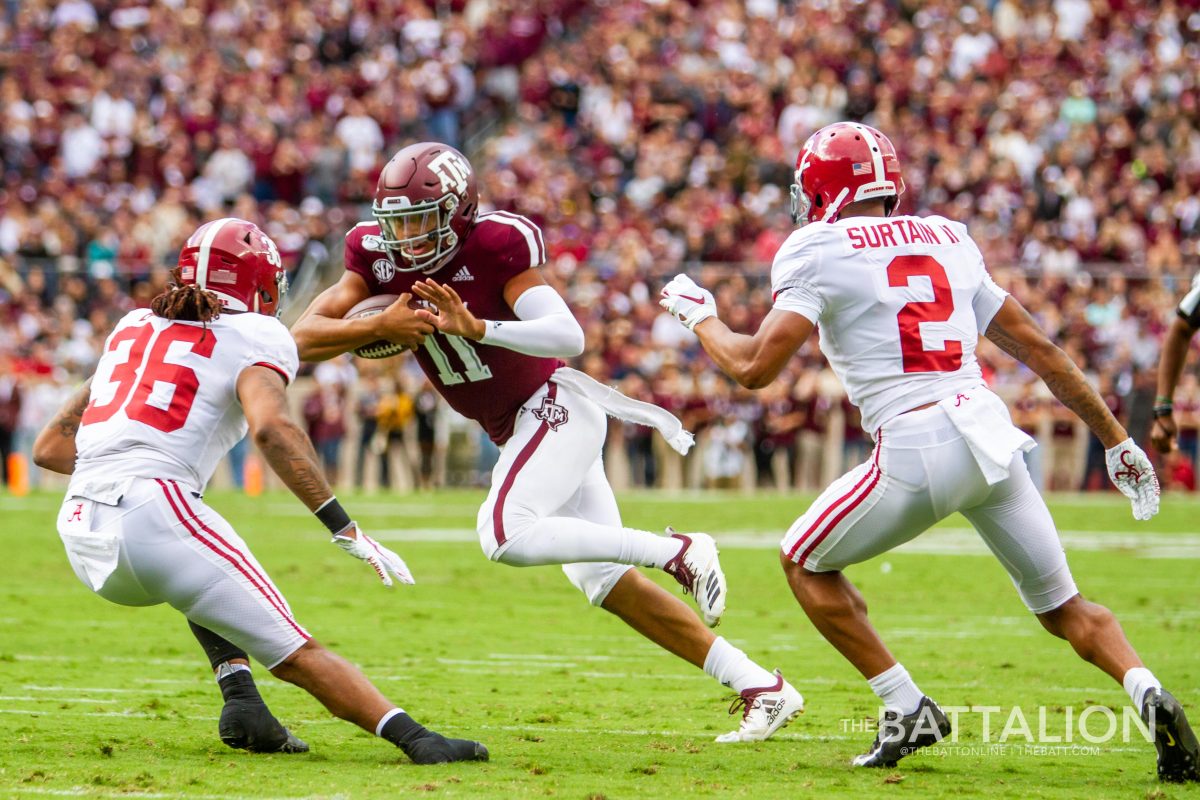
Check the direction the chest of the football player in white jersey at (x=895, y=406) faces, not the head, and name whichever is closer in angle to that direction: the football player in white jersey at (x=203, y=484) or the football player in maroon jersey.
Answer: the football player in maroon jersey

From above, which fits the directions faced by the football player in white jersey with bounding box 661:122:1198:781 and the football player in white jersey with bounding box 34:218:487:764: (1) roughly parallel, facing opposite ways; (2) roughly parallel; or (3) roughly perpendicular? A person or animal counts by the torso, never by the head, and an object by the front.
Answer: roughly perpendicular

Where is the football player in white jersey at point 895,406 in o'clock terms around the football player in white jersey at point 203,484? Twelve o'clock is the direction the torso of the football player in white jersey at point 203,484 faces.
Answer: the football player in white jersey at point 895,406 is roughly at 2 o'clock from the football player in white jersey at point 203,484.

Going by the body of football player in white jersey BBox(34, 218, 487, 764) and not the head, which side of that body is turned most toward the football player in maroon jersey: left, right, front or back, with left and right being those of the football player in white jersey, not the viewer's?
front

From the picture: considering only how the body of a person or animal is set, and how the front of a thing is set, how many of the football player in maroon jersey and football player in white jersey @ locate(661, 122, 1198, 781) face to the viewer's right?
0

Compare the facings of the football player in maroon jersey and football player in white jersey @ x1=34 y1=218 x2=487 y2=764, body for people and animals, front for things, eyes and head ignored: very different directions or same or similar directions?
very different directions

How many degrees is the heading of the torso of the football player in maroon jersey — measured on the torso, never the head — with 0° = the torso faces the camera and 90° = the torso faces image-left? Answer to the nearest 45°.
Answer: approximately 45°

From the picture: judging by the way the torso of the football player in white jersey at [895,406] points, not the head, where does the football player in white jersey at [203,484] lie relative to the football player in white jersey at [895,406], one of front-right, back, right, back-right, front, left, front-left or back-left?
front-left

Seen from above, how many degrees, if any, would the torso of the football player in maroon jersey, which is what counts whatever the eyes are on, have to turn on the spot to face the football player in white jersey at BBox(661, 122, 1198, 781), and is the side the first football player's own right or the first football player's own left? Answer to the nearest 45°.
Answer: approximately 90° to the first football player's own left

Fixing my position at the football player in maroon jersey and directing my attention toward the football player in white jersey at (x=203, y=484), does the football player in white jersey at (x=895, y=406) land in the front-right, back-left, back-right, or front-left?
back-left

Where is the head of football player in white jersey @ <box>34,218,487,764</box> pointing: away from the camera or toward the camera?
away from the camera

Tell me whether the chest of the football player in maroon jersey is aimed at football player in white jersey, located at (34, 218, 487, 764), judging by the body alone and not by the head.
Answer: yes

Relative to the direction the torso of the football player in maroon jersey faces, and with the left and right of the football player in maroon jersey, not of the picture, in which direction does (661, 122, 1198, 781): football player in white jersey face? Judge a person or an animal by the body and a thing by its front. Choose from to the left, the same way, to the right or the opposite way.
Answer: to the right

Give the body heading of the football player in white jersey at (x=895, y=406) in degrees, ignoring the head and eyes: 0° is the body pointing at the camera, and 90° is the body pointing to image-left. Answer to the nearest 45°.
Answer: approximately 135°
